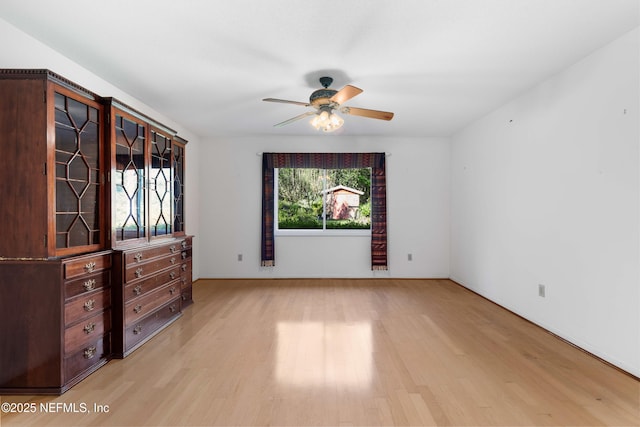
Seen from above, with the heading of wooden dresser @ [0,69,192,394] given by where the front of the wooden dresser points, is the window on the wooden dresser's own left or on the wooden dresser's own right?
on the wooden dresser's own left

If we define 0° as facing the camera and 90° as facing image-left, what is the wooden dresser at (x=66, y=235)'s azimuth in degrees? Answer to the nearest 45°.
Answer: approximately 315°

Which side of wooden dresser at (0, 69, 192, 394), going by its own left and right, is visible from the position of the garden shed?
left

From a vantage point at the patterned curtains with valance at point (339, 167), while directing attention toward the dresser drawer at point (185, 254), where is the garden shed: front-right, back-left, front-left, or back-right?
back-right

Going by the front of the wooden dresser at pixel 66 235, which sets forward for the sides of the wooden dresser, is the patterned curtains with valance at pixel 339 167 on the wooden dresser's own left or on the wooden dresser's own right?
on the wooden dresser's own left
